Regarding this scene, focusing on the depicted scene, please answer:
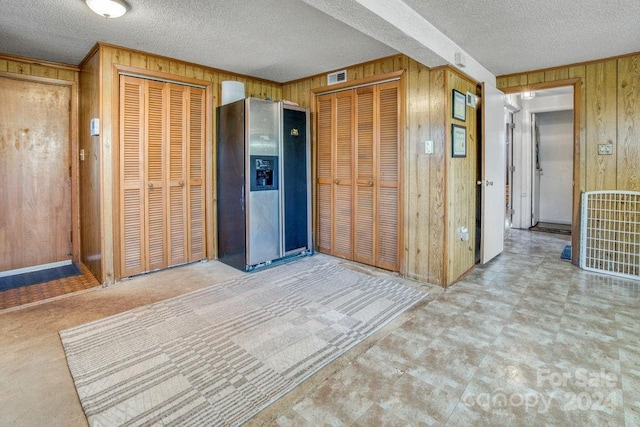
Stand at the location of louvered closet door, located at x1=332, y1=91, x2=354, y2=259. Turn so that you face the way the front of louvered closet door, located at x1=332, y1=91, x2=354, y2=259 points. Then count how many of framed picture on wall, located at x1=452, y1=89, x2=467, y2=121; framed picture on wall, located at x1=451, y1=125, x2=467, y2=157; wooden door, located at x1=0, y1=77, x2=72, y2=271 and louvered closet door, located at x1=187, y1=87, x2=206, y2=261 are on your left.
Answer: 2

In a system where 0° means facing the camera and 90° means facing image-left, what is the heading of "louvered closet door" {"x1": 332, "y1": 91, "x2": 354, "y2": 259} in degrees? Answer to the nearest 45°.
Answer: approximately 45°

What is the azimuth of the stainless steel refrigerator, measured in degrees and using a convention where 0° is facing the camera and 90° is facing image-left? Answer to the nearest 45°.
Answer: approximately 315°

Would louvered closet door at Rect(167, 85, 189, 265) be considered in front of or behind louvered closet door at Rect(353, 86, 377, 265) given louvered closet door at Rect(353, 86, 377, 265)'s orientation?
in front

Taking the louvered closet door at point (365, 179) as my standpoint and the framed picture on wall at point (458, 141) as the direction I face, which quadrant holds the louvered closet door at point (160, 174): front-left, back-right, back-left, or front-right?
back-right

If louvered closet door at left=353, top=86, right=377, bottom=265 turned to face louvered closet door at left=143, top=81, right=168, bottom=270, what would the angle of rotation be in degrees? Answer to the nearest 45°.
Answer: approximately 45° to its right
